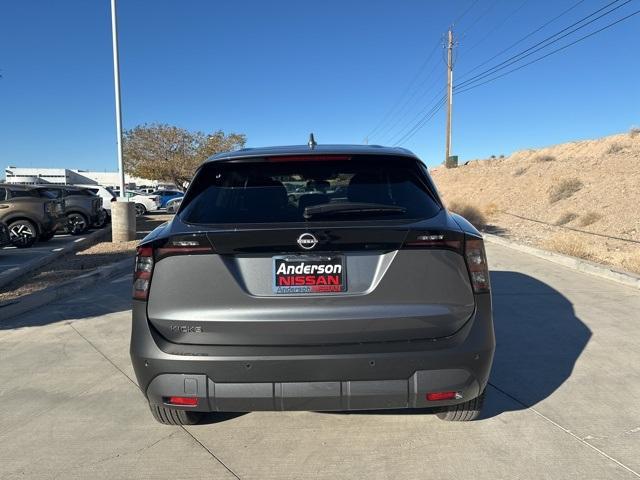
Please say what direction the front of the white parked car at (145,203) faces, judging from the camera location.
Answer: facing the viewer and to the right of the viewer

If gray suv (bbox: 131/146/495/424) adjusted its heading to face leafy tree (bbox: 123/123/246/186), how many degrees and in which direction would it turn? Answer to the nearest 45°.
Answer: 0° — it already faces it

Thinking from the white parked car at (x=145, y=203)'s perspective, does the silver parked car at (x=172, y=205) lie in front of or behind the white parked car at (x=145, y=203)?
in front

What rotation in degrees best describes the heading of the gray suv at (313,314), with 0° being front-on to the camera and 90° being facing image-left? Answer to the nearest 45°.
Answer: approximately 180°

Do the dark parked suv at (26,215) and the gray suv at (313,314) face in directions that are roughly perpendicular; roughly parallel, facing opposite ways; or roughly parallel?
roughly perpendicular
